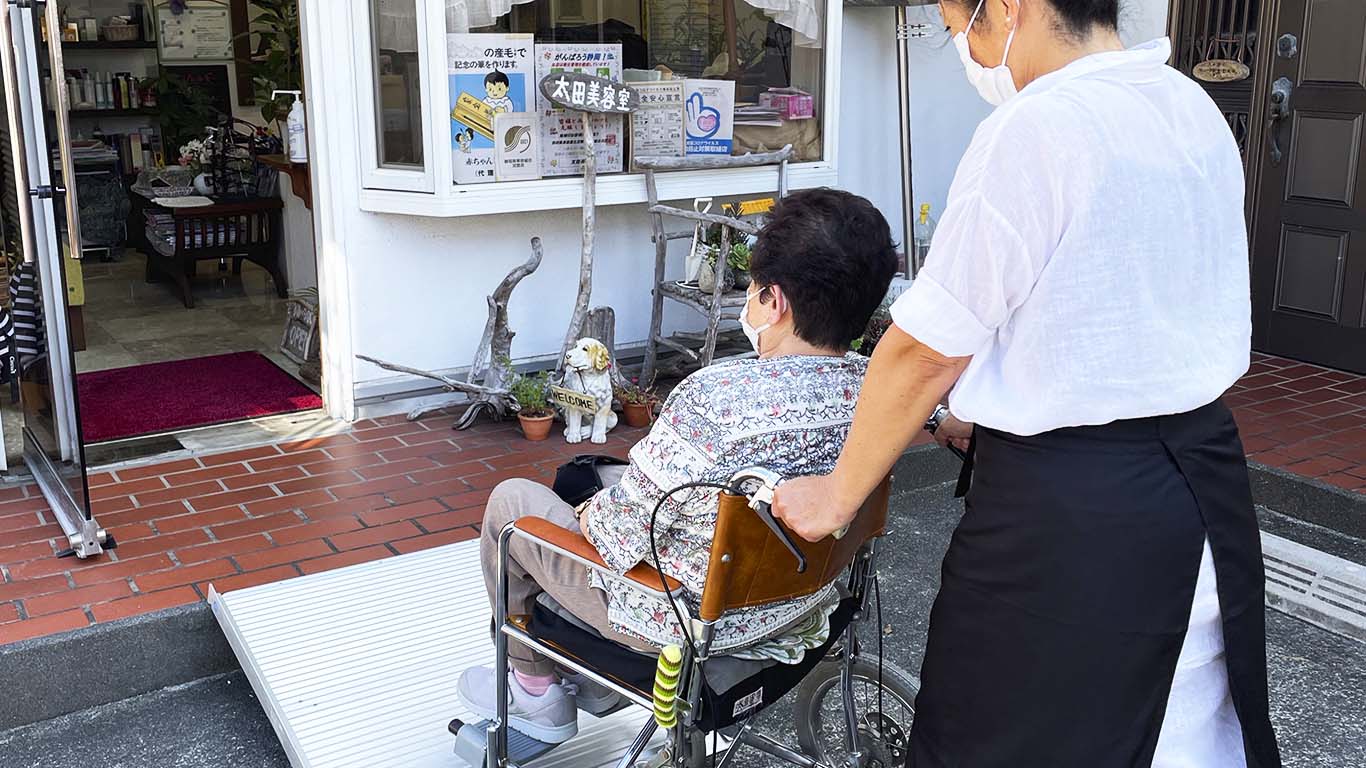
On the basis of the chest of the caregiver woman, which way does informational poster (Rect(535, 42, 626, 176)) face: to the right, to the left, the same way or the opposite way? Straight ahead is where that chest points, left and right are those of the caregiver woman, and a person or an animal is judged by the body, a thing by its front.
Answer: the opposite way

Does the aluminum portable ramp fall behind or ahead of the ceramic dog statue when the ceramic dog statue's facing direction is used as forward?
ahead

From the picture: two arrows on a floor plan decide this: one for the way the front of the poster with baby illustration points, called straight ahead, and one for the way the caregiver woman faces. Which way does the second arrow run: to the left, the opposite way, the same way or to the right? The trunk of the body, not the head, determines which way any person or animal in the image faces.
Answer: the opposite way

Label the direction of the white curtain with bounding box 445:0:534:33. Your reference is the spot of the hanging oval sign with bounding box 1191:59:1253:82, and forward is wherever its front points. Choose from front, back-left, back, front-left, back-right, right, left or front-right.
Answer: front-right

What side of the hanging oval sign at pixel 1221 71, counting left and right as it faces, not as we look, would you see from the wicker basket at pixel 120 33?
right

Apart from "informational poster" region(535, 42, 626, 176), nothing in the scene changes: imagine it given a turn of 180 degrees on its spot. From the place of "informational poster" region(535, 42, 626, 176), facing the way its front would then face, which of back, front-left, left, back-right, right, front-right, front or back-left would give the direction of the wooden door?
right

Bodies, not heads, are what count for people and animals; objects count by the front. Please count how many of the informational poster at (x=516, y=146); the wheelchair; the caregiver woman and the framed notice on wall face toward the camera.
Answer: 2

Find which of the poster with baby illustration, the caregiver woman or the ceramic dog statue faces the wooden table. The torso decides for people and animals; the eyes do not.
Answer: the caregiver woman

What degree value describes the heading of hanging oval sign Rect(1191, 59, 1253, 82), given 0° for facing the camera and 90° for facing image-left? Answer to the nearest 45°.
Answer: approximately 0°

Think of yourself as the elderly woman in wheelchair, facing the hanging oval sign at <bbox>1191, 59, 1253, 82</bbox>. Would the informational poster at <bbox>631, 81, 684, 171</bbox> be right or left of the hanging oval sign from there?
left

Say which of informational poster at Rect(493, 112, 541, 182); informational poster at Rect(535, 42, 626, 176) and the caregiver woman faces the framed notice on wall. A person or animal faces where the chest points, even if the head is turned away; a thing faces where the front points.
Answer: the caregiver woman

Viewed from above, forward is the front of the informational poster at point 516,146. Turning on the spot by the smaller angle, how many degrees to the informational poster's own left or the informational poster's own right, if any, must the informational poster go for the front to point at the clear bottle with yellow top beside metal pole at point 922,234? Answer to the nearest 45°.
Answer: approximately 135° to the informational poster's own left

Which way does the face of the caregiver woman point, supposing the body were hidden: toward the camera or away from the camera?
away from the camera

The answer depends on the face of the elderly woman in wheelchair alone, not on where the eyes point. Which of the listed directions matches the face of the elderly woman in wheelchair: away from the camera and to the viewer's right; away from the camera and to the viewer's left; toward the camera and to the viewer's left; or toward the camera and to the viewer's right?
away from the camera and to the viewer's left
